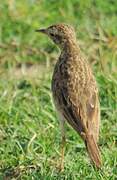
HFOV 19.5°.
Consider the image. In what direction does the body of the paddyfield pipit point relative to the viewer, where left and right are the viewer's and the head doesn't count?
facing away from the viewer and to the left of the viewer
